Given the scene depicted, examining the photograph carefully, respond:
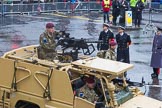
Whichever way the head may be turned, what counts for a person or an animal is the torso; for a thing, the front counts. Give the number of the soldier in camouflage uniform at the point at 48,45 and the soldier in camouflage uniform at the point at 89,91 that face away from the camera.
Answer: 0

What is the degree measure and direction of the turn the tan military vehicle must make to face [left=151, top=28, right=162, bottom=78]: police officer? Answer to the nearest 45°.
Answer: approximately 90° to its left

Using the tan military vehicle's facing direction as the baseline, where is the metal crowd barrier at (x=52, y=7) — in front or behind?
behind

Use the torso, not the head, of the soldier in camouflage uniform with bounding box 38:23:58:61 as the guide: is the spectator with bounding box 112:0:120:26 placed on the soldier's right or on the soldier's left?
on the soldier's left

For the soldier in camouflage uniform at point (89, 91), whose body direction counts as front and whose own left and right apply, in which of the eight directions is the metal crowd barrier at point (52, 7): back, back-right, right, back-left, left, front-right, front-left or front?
back-left

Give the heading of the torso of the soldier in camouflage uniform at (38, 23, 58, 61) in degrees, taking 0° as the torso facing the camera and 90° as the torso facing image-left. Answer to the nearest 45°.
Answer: approximately 315°

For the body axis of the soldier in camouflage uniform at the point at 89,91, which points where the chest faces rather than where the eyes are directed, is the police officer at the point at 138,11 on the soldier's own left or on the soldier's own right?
on the soldier's own left

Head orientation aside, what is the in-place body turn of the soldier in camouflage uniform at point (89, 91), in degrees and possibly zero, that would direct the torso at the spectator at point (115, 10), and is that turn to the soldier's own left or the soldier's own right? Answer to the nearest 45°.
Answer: approximately 135° to the soldier's own left

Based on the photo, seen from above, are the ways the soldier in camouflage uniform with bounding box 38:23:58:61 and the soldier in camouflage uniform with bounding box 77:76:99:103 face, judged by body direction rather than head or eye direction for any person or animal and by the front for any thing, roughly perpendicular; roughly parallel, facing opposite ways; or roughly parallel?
roughly parallel

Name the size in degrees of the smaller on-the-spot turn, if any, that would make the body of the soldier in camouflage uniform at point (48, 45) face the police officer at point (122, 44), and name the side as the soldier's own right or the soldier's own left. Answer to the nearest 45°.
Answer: approximately 90° to the soldier's own left

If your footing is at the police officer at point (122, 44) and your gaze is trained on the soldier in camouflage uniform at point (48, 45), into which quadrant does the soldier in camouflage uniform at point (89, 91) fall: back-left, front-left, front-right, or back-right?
front-left

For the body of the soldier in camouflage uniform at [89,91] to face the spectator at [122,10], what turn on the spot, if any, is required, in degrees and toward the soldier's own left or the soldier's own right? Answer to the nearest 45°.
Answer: approximately 135° to the soldier's own left

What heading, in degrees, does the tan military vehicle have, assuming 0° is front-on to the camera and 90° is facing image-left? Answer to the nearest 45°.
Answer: approximately 315°
